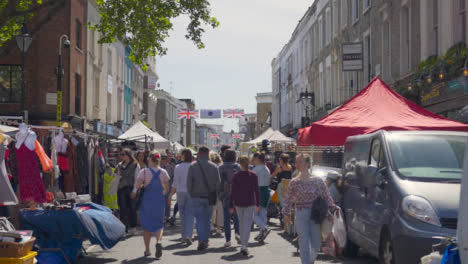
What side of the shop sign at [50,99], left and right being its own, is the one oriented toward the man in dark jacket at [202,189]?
front

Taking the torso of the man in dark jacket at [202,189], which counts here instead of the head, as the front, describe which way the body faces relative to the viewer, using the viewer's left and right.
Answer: facing away from the viewer

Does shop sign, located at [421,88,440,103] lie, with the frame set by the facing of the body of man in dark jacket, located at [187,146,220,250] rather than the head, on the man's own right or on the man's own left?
on the man's own right

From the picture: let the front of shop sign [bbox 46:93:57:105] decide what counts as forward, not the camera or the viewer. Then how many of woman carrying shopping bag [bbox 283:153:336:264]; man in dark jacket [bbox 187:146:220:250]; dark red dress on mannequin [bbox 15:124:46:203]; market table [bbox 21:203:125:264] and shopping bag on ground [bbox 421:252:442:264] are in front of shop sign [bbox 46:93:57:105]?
5

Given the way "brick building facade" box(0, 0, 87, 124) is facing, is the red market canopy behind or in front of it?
in front

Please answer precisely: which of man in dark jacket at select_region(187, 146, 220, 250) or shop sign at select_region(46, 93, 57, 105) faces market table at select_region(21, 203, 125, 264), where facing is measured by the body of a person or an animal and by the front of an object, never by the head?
the shop sign

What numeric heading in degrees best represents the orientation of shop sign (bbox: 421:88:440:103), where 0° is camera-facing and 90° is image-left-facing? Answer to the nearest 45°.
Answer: approximately 45°

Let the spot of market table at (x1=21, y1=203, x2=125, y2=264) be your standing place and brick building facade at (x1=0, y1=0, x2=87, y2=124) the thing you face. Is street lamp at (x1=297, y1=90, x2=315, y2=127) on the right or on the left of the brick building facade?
right

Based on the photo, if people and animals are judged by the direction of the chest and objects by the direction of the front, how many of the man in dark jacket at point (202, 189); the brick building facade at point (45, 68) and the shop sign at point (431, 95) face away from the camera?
1

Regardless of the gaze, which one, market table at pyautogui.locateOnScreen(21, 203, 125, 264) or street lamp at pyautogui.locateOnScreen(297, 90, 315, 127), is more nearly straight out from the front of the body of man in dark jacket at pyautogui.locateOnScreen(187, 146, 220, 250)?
the street lamp

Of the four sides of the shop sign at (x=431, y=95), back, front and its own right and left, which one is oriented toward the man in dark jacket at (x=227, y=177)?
front
